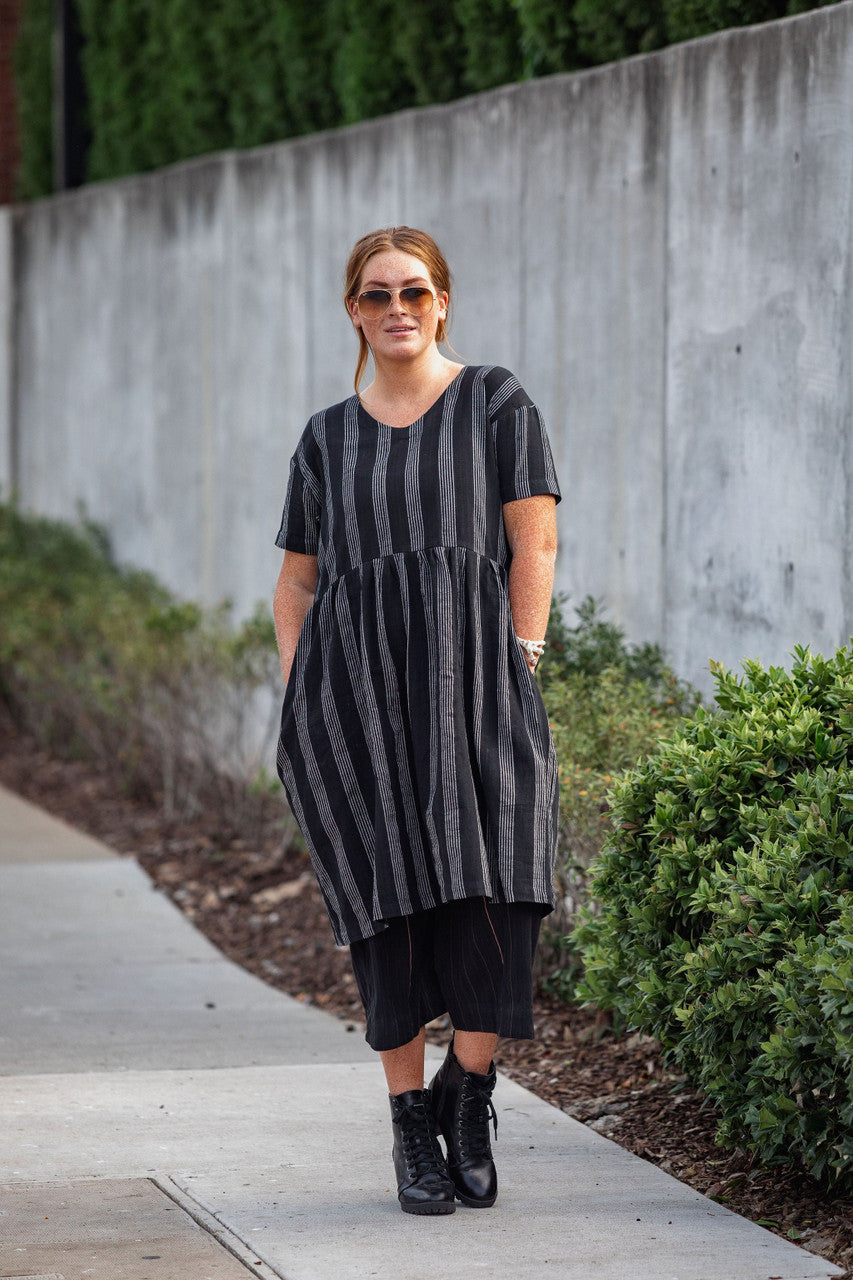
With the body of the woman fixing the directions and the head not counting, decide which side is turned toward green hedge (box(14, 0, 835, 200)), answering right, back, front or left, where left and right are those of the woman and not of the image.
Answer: back

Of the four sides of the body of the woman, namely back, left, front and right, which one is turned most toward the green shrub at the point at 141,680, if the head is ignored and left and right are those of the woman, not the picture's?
back

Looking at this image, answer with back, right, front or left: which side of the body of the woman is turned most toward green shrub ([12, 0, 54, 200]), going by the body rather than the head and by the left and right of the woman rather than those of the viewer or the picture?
back

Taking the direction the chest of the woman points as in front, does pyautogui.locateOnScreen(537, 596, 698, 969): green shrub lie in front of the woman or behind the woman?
behind

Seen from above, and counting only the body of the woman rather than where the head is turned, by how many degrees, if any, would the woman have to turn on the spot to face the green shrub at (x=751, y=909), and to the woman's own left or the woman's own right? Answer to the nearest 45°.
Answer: approximately 90° to the woman's own left

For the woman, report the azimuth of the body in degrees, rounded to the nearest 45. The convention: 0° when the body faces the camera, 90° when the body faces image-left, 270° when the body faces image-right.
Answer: approximately 0°
